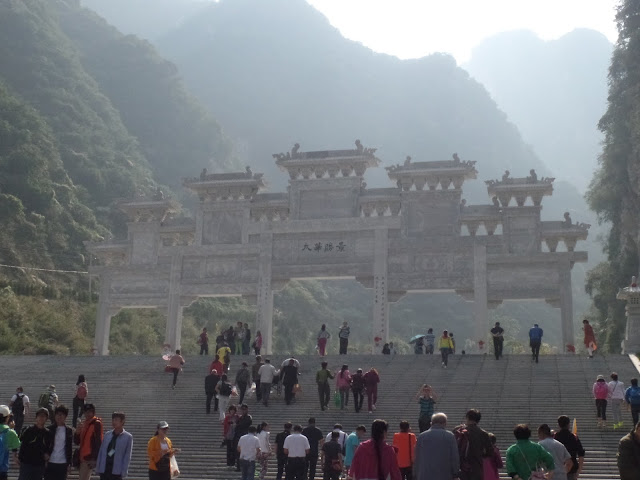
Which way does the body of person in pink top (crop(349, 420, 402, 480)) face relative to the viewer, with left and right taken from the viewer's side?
facing away from the viewer

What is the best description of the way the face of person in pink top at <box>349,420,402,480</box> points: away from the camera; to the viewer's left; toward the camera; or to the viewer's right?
away from the camera

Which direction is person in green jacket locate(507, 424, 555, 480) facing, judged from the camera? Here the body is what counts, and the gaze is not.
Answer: away from the camera

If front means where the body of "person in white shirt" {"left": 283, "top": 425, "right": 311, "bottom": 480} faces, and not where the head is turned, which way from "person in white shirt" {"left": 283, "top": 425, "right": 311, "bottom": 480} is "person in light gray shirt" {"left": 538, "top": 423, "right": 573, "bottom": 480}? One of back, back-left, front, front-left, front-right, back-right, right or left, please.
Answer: back-right

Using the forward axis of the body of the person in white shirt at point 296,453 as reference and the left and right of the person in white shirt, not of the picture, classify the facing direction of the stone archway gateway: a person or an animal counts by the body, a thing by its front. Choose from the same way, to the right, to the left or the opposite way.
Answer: the opposite way

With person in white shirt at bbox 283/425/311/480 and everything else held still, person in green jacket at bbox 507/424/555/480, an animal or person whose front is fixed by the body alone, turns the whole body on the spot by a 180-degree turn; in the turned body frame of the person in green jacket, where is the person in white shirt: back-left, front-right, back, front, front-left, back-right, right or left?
back-right

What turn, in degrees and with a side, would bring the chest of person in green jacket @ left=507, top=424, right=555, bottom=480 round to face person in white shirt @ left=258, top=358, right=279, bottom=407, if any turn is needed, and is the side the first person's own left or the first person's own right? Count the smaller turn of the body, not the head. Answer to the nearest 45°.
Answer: approximately 45° to the first person's own left

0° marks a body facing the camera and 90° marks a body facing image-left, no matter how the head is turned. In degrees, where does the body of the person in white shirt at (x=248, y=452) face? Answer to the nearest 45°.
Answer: approximately 180°

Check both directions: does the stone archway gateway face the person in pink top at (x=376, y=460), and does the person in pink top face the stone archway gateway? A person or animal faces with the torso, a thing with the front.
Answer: yes

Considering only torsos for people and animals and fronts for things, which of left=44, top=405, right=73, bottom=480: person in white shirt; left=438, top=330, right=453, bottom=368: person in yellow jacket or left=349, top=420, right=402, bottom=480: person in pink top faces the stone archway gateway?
the person in pink top

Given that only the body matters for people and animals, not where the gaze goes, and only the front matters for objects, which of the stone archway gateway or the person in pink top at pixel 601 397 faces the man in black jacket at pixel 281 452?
the stone archway gateway

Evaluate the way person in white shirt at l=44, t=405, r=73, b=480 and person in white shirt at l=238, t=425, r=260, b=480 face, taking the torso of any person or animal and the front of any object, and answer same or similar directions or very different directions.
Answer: very different directions

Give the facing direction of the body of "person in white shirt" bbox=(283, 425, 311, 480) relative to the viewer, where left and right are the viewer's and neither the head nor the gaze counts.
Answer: facing away from the viewer

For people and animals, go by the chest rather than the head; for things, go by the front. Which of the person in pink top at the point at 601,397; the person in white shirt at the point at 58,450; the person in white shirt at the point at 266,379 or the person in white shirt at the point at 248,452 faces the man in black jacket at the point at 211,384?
the person in white shirt at the point at 248,452

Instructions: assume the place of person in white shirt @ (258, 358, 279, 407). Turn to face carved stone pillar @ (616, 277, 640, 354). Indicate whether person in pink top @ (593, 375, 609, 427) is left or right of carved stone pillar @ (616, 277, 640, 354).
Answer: right
